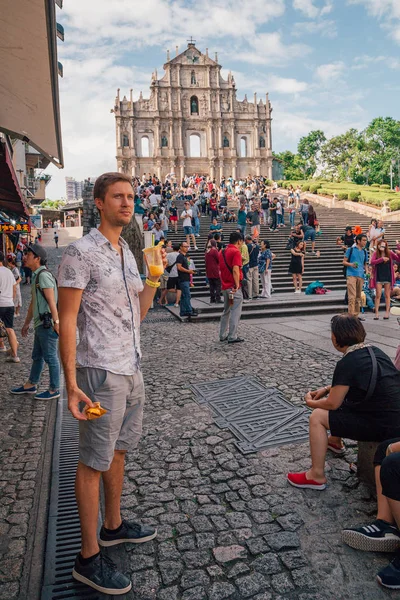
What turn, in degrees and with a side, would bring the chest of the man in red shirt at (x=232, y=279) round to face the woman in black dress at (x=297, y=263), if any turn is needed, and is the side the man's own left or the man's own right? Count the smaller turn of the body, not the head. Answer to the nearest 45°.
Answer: approximately 45° to the man's own left

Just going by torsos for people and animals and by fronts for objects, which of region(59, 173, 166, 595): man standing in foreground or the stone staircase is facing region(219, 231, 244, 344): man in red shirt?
the stone staircase

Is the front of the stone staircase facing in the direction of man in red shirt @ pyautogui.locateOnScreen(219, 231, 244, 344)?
yes

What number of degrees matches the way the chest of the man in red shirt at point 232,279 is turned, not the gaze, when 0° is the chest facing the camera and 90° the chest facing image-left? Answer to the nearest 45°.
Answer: approximately 225°

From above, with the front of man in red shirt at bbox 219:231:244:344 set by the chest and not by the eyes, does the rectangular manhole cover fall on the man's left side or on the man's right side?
on the man's right side

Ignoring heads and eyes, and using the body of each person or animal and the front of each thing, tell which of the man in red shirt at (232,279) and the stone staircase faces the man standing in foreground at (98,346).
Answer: the stone staircase

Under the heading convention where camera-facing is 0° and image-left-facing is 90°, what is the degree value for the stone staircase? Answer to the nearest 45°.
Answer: approximately 0°

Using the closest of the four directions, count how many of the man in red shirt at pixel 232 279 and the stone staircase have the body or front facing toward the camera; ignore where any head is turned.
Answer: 1

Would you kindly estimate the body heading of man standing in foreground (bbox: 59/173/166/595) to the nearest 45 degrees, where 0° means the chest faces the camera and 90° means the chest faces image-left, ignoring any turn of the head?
approximately 315°
